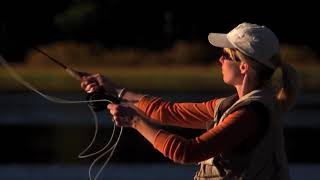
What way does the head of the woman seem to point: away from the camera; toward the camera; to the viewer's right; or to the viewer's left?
to the viewer's left

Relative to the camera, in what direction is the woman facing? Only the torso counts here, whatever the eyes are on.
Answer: to the viewer's left
